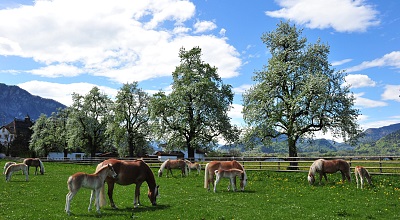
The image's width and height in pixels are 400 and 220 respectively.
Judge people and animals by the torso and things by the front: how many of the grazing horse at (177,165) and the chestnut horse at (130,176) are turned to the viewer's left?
1

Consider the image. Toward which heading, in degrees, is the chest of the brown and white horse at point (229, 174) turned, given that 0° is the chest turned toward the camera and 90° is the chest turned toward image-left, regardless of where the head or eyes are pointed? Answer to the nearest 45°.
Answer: approximately 270°

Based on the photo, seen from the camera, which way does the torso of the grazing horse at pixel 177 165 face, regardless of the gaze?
to the viewer's left

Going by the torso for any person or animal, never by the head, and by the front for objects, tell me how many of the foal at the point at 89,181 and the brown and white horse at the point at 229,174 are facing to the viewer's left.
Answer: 0

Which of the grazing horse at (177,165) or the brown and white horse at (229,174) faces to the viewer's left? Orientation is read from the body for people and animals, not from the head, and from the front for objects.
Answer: the grazing horse

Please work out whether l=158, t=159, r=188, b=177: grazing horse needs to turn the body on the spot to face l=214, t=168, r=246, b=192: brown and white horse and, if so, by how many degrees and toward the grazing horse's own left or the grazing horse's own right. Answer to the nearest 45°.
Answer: approximately 90° to the grazing horse's own left

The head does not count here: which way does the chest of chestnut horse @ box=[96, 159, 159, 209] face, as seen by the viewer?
to the viewer's right

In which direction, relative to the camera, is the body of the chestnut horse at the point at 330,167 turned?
to the viewer's left

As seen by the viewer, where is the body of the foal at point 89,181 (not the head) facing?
to the viewer's right

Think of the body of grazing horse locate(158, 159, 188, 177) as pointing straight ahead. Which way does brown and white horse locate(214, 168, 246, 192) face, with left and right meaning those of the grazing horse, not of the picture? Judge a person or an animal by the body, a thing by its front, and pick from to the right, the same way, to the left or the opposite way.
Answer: the opposite way
